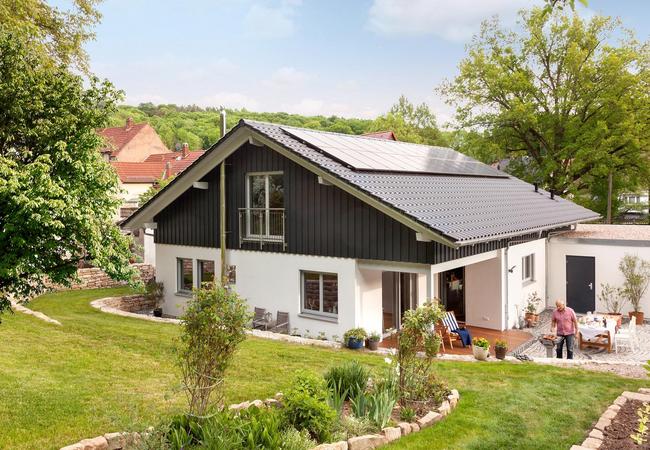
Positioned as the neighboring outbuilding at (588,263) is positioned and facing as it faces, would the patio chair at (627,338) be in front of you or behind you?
in front

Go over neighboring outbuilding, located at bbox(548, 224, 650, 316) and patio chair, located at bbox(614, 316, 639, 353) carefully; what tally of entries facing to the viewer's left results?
1

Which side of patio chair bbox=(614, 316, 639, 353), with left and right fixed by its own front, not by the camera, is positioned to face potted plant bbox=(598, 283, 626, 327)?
right

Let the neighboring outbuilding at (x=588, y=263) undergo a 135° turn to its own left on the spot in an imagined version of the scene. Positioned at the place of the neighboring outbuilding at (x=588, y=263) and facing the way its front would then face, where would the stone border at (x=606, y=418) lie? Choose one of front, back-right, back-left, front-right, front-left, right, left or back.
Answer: back-right

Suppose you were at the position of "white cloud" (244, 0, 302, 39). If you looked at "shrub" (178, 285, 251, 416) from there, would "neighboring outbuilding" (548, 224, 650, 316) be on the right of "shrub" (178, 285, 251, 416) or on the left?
left

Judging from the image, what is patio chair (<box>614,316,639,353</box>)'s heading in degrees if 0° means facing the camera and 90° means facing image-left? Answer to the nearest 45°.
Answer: approximately 90°

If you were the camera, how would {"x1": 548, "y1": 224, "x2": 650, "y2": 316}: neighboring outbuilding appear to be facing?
facing the viewer

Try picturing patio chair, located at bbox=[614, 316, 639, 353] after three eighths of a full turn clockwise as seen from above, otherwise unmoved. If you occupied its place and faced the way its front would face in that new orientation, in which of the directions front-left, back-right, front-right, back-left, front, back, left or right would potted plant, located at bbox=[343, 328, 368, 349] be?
back

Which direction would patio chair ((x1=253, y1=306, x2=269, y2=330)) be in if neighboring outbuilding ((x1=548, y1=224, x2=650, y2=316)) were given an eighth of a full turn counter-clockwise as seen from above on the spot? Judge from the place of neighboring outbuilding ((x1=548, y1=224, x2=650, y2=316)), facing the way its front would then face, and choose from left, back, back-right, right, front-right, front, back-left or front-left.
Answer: right

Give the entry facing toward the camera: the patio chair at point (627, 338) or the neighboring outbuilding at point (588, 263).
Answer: the neighboring outbuilding
